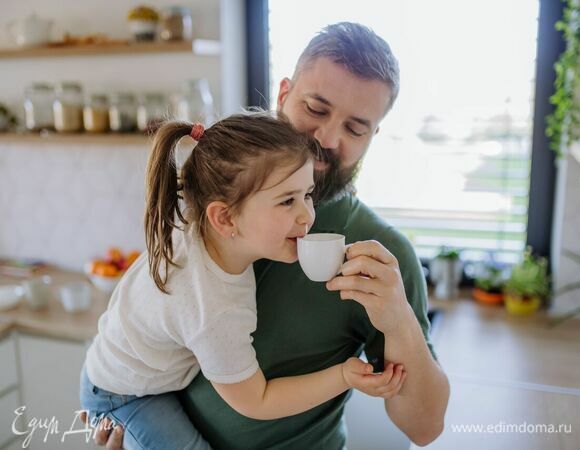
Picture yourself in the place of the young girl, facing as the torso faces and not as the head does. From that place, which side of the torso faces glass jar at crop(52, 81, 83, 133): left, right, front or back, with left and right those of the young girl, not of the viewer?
left

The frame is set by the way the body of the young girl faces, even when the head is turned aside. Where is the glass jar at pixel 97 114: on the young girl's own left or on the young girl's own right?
on the young girl's own left

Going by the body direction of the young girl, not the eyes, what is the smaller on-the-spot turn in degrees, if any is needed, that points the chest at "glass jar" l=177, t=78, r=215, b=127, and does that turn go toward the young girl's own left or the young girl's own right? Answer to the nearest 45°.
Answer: approximately 90° to the young girl's own left

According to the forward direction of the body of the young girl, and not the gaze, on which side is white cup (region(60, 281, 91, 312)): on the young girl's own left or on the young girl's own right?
on the young girl's own left

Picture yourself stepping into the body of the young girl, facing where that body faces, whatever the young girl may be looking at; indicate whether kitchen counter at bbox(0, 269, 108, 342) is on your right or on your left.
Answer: on your left

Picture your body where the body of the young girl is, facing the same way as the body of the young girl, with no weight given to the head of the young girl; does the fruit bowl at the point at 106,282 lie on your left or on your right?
on your left

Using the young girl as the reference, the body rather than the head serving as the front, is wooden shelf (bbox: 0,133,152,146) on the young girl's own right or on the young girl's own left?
on the young girl's own left

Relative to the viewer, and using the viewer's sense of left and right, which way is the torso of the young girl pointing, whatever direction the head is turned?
facing to the right of the viewer

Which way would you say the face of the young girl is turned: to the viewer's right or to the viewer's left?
to the viewer's right

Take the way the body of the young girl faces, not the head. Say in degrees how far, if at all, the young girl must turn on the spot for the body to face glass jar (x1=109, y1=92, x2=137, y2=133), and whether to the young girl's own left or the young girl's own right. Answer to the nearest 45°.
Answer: approximately 90° to the young girl's own left
